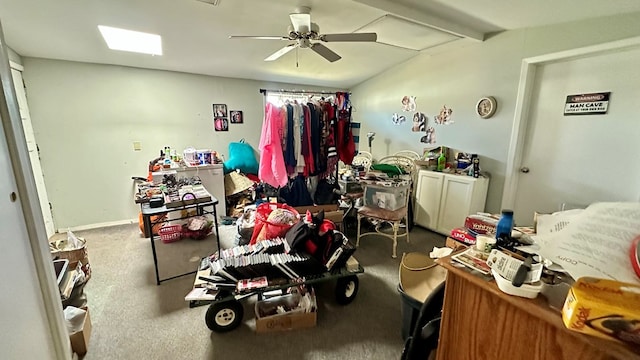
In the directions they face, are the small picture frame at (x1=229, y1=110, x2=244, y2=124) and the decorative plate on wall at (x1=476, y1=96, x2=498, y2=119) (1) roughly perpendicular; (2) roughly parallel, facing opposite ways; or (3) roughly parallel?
roughly perpendicular

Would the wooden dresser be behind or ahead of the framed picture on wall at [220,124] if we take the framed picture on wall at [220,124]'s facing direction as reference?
ahead

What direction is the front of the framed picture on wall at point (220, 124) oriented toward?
toward the camera

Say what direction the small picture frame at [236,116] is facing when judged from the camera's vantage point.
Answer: facing the viewer

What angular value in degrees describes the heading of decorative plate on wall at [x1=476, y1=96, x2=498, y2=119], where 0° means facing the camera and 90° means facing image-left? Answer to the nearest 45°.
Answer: approximately 45°

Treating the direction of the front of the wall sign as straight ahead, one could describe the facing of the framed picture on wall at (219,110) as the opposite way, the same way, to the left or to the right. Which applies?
to the left

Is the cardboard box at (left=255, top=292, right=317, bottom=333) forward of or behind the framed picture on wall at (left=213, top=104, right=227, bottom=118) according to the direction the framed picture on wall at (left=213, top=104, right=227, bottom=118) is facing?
forward

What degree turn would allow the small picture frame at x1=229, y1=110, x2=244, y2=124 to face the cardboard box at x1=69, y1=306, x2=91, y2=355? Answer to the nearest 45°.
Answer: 0° — it already faces it

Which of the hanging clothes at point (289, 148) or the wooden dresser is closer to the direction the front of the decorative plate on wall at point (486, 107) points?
the hanging clothes

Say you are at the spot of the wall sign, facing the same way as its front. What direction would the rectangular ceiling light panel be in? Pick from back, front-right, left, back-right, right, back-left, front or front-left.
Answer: front-right

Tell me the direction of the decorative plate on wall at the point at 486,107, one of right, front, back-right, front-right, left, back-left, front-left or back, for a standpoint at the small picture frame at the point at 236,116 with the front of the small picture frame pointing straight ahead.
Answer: front-left

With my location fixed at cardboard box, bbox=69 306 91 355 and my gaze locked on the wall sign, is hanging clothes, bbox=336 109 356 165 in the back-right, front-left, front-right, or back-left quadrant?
front-left

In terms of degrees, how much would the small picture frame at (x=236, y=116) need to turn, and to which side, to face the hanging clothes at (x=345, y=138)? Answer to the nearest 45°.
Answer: approximately 45° to its left

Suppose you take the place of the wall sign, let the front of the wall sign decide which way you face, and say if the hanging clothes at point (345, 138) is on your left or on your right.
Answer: on your right
